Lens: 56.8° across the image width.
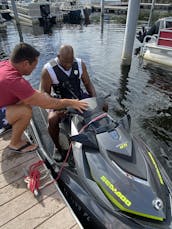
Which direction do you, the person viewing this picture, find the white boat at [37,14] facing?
facing away from the viewer and to the left of the viewer

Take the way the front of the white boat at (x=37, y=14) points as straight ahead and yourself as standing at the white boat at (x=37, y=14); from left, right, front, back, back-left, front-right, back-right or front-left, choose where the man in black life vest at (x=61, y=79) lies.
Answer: back-left

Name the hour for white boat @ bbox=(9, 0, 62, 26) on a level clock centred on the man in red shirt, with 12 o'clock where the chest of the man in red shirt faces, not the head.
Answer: The white boat is roughly at 9 o'clock from the man in red shirt.

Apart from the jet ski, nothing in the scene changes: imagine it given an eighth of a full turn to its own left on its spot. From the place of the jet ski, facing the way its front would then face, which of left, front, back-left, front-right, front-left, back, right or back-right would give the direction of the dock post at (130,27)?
left

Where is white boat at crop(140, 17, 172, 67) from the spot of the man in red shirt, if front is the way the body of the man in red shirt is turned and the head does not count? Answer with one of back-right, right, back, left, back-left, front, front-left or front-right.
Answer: front-left

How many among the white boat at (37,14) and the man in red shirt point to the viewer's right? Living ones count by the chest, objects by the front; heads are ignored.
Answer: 1

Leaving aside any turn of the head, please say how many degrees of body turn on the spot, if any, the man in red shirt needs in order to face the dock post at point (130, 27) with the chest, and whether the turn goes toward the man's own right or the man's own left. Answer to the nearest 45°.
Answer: approximately 45° to the man's own left

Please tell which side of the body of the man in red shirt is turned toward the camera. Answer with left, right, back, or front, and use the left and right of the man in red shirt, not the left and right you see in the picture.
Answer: right

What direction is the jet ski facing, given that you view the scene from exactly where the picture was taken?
facing the viewer and to the right of the viewer

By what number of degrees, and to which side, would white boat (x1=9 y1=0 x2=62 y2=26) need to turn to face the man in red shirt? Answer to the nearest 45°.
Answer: approximately 135° to its left
